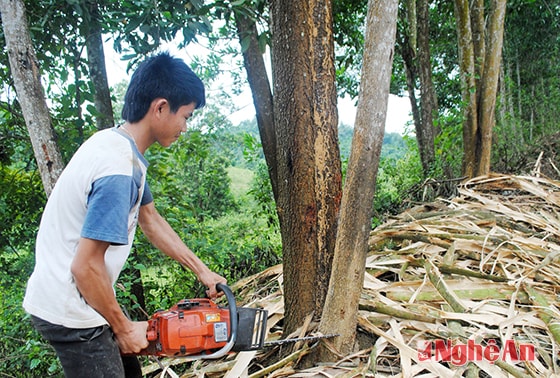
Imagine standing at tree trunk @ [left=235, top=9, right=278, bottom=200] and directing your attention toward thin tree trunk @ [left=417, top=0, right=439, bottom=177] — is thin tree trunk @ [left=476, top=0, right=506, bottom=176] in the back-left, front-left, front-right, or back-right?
front-right

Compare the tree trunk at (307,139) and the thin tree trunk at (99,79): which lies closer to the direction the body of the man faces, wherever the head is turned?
the tree trunk

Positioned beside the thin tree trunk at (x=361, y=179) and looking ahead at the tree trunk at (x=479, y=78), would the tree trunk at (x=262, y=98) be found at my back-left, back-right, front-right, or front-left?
front-left

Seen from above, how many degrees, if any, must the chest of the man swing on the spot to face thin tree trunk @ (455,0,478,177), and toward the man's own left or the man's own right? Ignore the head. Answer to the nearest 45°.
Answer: approximately 45° to the man's own left

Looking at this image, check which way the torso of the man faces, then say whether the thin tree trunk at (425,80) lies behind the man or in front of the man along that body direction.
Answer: in front

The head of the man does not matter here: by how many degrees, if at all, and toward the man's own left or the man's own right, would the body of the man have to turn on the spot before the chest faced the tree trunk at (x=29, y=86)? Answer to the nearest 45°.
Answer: approximately 90° to the man's own left

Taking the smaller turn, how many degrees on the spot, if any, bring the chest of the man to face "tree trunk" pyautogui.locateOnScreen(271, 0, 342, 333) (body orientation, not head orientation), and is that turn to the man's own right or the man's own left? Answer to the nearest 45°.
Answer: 0° — they already face it

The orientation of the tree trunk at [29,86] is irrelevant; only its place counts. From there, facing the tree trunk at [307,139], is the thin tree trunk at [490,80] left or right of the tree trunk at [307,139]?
left

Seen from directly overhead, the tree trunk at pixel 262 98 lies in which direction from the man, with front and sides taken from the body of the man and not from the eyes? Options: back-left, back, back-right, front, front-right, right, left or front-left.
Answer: front-left

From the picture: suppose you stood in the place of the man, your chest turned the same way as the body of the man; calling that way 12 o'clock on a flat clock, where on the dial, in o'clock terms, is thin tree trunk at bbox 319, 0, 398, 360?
The thin tree trunk is roughly at 12 o'clock from the man.

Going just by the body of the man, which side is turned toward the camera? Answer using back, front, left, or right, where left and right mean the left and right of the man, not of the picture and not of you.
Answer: right

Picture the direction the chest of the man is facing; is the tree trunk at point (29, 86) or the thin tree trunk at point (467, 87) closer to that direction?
the thin tree trunk

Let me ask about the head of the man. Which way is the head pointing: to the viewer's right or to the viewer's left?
to the viewer's right
